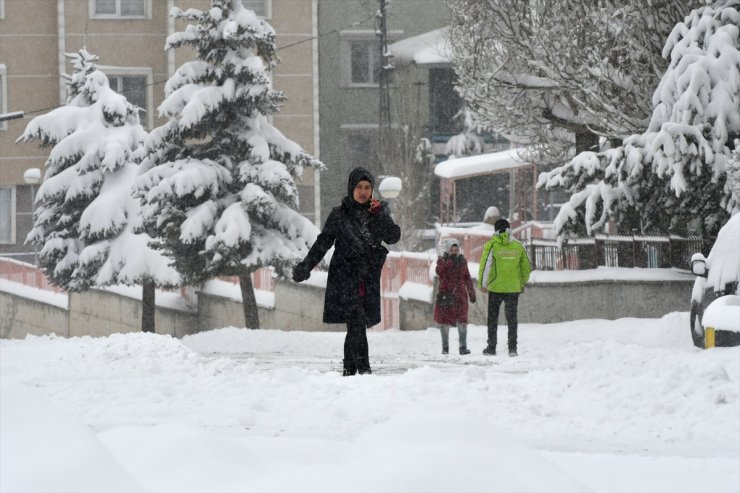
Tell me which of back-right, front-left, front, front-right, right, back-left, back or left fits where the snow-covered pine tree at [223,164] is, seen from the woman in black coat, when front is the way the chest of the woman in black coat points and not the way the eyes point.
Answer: back

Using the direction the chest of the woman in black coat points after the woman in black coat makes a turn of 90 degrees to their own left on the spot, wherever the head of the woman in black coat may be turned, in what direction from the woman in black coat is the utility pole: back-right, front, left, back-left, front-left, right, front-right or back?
left

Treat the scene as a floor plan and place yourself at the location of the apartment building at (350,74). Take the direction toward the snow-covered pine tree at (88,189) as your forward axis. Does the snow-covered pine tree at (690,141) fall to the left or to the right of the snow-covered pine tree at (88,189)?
left

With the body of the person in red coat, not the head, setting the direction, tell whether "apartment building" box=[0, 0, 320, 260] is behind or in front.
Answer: behind

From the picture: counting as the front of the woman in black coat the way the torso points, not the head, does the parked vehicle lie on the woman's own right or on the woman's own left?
on the woman's own left

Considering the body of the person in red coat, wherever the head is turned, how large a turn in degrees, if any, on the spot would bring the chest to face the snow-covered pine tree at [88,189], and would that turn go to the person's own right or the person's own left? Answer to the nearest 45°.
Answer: approximately 135° to the person's own right

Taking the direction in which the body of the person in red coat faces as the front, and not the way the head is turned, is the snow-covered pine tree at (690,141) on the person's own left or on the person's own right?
on the person's own left

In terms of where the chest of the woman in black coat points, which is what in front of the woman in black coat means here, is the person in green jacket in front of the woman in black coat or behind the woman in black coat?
behind

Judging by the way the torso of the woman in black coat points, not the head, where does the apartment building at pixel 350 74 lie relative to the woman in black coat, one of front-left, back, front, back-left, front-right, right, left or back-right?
back

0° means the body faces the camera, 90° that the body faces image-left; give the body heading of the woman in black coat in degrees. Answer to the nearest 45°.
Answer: approximately 0°

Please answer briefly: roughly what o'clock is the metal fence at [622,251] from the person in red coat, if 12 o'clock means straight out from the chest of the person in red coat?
The metal fence is roughly at 7 o'clock from the person in red coat.

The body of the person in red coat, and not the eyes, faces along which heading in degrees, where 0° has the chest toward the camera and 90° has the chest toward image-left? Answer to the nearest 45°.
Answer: approximately 0°

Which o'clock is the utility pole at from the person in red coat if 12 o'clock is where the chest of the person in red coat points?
The utility pole is roughly at 6 o'clock from the person in red coat.
